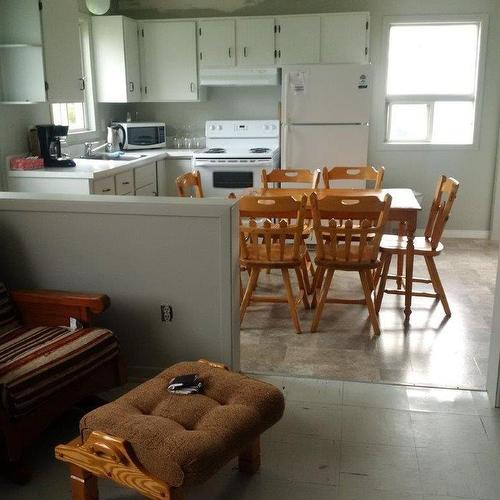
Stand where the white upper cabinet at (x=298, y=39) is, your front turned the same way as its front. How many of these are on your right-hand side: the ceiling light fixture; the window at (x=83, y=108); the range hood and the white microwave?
4

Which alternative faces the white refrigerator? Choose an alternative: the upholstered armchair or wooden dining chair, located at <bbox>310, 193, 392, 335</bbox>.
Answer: the wooden dining chair

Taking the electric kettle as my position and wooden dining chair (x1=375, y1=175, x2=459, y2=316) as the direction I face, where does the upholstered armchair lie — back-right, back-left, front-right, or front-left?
front-right

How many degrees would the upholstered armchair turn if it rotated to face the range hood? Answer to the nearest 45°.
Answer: approximately 90° to its left

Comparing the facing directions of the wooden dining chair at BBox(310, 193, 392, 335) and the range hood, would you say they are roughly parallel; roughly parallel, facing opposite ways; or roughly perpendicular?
roughly parallel, facing opposite ways

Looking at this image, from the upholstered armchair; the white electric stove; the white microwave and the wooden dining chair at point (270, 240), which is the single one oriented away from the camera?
the wooden dining chair

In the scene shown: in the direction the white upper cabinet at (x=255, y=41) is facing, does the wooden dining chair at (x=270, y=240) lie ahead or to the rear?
ahead

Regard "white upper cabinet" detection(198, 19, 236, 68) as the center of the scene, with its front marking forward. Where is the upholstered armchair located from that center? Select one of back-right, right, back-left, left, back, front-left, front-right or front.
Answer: front

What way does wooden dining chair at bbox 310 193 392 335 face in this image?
away from the camera

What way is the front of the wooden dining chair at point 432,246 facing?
to the viewer's left

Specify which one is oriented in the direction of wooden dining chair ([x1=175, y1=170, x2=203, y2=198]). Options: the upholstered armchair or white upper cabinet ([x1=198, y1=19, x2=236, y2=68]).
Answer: the white upper cabinet

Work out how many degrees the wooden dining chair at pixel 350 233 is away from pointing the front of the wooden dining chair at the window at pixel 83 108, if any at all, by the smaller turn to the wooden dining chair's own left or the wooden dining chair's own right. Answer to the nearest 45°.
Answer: approximately 45° to the wooden dining chair's own left

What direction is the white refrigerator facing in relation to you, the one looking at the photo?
facing the viewer

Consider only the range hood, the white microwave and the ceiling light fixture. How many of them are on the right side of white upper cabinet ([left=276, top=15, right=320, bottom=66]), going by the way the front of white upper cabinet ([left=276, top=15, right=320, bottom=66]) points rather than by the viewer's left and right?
3

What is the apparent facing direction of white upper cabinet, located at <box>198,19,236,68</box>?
toward the camera

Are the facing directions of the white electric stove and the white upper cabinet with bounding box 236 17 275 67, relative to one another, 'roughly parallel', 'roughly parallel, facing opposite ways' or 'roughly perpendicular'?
roughly parallel

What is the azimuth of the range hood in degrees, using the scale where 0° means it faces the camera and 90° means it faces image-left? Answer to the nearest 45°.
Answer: approximately 0°

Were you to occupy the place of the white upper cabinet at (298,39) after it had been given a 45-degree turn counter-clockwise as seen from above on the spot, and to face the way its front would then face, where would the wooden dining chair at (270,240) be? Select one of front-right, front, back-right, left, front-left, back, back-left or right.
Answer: front-right

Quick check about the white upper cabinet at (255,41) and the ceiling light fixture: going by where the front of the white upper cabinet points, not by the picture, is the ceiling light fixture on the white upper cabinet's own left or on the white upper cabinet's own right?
on the white upper cabinet's own right
